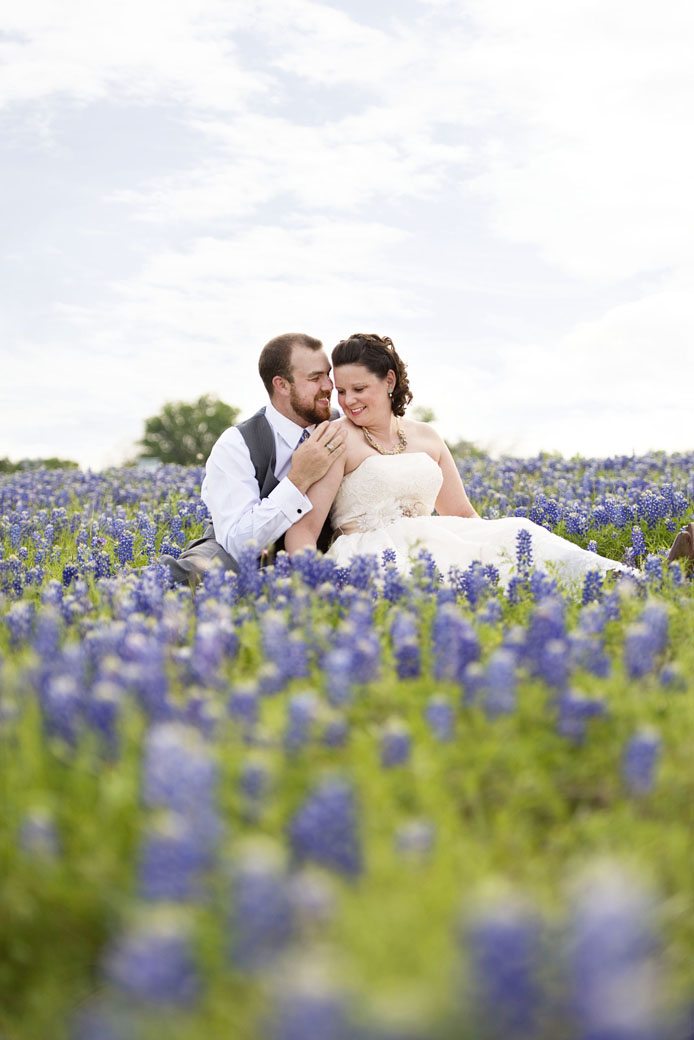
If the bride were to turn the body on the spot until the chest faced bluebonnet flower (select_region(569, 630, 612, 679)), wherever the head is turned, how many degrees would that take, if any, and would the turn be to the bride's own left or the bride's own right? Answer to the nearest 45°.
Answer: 0° — they already face it

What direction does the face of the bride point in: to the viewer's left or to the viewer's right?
to the viewer's left

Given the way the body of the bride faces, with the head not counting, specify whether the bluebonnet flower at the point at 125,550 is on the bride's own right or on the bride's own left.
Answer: on the bride's own right

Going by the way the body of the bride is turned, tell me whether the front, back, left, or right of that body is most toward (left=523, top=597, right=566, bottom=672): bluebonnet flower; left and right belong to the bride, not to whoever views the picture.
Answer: front

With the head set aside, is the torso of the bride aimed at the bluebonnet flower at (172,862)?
yes

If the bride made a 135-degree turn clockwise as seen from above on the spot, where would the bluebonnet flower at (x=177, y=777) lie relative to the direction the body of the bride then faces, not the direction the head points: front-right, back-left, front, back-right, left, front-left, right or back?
back-left

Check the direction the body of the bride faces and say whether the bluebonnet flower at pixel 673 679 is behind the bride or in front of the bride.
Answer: in front

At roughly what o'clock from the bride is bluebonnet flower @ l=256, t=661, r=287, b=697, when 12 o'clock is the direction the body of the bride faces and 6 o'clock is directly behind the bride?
The bluebonnet flower is roughly at 12 o'clock from the bride.

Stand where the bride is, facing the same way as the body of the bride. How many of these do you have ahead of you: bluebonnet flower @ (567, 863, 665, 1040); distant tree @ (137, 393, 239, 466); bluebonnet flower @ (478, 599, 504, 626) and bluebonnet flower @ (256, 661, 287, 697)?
3

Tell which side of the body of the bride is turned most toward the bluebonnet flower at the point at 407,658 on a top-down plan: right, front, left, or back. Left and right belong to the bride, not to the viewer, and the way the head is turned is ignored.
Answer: front

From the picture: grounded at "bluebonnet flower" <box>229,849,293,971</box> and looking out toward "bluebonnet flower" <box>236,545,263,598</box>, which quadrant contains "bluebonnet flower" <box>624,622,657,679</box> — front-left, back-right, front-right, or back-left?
front-right

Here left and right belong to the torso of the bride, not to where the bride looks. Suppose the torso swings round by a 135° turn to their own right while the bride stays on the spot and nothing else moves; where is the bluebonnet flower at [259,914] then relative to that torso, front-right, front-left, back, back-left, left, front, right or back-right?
back-left

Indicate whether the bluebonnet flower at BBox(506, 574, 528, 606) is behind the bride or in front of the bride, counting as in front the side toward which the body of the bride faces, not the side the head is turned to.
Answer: in front

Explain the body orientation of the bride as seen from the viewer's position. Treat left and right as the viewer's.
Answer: facing the viewer

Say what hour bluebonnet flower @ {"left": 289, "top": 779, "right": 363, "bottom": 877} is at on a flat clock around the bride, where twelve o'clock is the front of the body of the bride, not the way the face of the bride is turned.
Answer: The bluebonnet flower is roughly at 12 o'clock from the bride.

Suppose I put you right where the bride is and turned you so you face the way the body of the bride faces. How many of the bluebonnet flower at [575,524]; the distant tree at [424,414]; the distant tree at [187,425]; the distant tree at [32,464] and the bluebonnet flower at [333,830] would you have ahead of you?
1

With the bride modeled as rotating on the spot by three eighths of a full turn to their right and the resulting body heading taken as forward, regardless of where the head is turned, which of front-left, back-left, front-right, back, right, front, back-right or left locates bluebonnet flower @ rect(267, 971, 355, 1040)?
back-left

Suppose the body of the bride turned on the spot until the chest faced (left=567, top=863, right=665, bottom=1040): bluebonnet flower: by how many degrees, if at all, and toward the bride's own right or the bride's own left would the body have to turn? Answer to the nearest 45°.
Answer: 0° — they already face it

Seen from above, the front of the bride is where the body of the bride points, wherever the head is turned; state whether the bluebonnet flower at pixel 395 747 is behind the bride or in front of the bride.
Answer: in front
